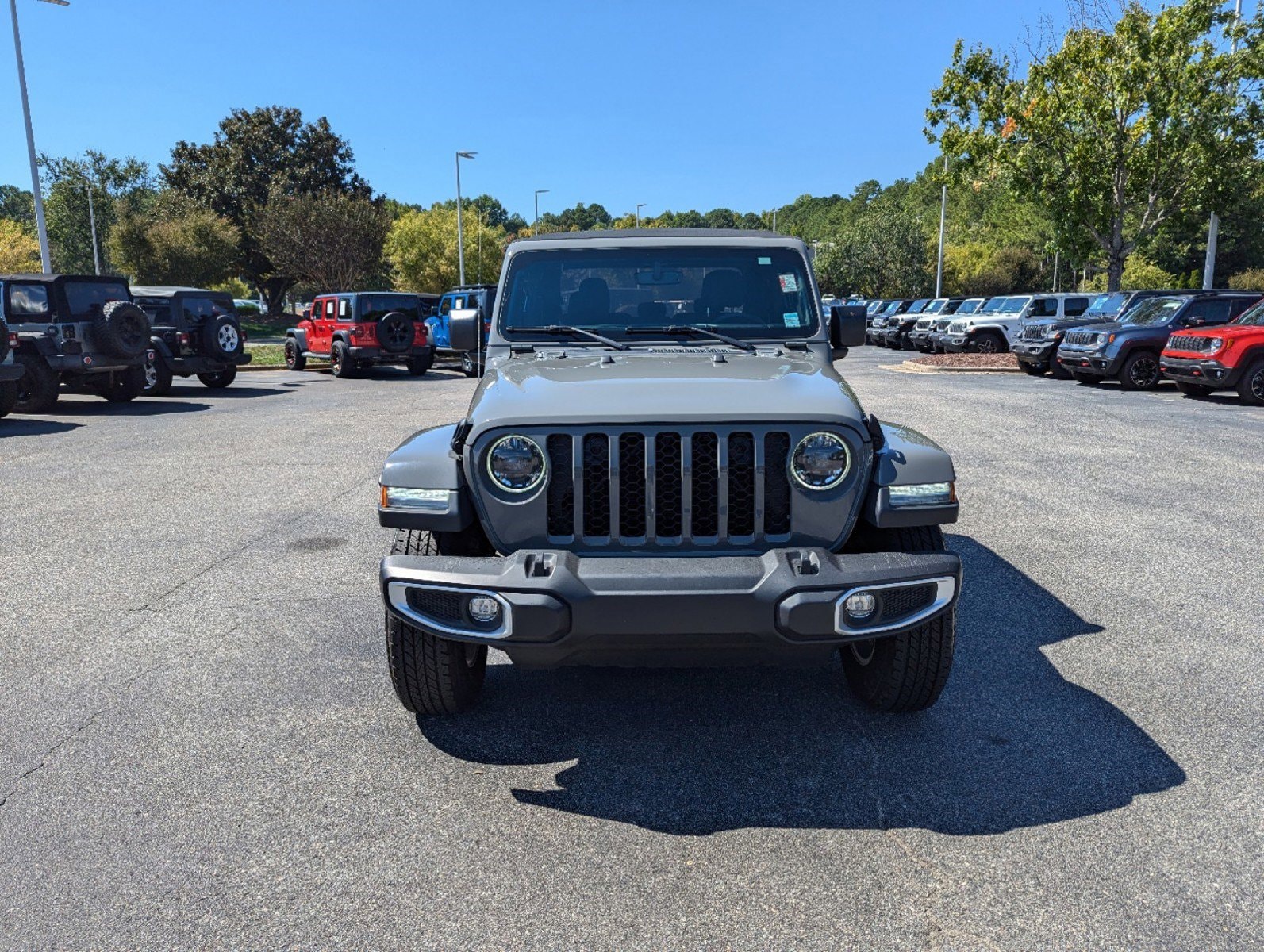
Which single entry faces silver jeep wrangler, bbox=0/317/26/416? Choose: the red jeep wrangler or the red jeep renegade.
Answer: the red jeep renegade

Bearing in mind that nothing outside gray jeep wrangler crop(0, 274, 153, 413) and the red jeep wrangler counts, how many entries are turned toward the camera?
0

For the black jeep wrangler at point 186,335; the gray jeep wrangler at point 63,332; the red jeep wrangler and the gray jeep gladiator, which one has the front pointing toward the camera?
the gray jeep gladiator

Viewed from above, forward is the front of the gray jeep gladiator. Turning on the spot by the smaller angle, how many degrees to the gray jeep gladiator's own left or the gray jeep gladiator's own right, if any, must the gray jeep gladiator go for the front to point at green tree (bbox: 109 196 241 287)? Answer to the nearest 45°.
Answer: approximately 135° to the gray jeep gladiator's own right

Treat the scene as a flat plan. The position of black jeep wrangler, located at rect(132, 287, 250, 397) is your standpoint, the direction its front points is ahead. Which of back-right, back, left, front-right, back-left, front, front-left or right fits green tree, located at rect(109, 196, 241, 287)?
front-right

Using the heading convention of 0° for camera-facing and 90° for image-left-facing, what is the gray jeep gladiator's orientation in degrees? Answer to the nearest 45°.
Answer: approximately 0°

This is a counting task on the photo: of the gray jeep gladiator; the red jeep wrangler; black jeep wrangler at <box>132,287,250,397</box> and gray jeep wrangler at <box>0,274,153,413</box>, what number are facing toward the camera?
1

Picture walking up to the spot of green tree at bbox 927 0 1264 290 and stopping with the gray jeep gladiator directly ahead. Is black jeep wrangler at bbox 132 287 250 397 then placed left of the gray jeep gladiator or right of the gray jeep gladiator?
right

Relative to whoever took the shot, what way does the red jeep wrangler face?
facing away from the viewer and to the left of the viewer

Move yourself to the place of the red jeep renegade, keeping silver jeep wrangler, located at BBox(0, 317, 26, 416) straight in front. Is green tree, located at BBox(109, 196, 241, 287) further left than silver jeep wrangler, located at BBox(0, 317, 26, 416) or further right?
right

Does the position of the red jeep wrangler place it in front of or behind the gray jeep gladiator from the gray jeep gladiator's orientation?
behind

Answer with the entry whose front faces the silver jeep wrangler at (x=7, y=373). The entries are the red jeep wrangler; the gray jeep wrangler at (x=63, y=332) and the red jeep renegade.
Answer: the red jeep renegade

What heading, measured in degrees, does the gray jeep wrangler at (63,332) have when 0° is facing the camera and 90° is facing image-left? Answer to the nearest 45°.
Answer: approximately 135°

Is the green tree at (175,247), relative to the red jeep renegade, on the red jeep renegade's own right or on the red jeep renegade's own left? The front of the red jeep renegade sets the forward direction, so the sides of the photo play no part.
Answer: on the red jeep renegade's own right

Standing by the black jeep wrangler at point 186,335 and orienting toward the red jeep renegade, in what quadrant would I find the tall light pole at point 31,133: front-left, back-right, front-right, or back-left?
back-left

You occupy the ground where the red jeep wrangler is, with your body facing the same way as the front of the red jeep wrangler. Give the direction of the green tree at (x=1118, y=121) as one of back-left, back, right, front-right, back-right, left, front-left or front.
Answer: back-right

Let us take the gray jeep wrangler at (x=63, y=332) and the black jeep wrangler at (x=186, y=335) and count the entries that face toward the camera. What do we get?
0
